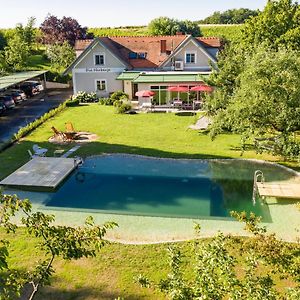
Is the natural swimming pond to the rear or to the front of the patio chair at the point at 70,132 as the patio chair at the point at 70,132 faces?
to the front

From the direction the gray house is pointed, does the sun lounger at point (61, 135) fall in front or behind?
in front

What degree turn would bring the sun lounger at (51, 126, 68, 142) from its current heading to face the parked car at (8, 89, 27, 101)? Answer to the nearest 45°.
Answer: approximately 135° to its left

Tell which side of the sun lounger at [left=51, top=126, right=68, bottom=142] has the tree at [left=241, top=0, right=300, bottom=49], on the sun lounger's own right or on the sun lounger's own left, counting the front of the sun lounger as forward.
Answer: on the sun lounger's own left

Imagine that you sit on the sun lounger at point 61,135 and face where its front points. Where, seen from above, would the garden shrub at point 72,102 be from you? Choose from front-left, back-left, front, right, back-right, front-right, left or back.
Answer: back-left

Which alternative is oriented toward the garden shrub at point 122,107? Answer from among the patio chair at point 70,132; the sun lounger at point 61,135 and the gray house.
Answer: the gray house

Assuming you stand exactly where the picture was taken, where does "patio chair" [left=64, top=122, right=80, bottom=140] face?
facing the viewer and to the right of the viewer

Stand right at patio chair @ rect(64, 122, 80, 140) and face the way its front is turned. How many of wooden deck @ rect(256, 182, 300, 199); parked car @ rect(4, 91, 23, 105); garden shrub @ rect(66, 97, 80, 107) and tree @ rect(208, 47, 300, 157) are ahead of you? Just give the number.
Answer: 2

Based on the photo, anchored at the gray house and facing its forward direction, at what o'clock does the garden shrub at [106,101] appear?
The garden shrub is roughly at 1 o'clock from the gray house.

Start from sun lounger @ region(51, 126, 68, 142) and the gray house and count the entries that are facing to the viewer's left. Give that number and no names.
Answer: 0

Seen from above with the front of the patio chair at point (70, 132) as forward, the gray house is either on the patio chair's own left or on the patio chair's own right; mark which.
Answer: on the patio chair's own left

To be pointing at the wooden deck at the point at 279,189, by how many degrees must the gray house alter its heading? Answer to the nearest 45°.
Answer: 0° — it already faces it

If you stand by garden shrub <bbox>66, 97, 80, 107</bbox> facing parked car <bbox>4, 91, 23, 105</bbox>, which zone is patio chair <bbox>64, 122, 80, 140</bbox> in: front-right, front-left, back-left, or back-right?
back-left

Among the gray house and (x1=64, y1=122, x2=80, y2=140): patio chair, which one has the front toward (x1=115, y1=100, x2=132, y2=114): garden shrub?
the gray house

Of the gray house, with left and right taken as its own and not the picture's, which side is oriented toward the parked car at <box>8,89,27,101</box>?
right
